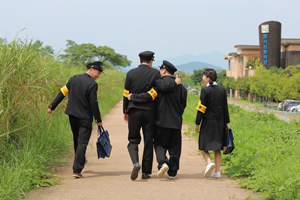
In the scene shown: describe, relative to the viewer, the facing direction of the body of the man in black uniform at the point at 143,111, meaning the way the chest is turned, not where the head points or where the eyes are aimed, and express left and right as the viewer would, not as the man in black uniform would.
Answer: facing away from the viewer

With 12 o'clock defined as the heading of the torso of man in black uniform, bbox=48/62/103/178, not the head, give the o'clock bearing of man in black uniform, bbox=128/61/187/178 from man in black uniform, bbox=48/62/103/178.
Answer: man in black uniform, bbox=128/61/187/178 is roughly at 2 o'clock from man in black uniform, bbox=48/62/103/178.

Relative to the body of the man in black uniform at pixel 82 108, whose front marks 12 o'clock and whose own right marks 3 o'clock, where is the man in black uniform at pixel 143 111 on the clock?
the man in black uniform at pixel 143 111 is roughly at 2 o'clock from the man in black uniform at pixel 82 108.

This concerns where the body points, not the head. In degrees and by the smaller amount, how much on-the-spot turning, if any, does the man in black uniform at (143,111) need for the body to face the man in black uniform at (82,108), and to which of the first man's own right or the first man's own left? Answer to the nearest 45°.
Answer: approximately 90° to the first man's own left

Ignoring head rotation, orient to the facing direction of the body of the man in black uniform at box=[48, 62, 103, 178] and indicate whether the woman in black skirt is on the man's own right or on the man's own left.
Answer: on the man's own right

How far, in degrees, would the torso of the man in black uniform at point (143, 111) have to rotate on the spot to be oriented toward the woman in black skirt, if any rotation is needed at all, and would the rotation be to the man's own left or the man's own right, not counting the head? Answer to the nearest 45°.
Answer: approximately 90° to the man's own right

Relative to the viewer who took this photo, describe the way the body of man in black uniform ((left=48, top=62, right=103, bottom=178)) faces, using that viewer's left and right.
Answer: facing away from the viewer and to the right of the viewer
